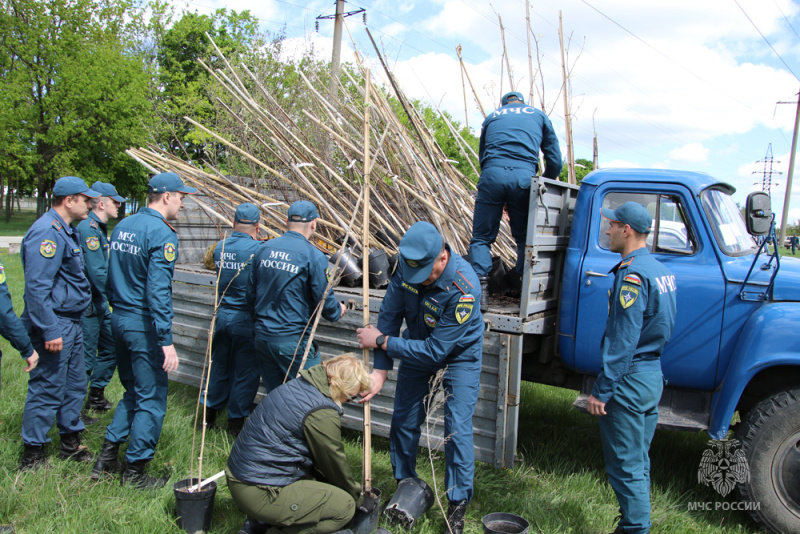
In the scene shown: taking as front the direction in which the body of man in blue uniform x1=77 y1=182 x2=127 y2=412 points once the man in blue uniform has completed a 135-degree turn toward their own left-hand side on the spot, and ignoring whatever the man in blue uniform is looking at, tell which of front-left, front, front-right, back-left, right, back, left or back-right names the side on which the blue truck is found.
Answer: back

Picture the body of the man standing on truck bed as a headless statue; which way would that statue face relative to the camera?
away from the camera

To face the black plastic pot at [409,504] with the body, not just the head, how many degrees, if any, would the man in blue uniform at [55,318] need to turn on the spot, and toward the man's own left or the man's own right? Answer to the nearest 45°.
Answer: approximately 45° to the man's own right

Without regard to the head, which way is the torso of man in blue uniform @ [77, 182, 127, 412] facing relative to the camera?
to the viewer's right

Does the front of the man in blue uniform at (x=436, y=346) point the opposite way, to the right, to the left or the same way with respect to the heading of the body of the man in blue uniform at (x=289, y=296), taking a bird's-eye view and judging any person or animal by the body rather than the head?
the opposite way

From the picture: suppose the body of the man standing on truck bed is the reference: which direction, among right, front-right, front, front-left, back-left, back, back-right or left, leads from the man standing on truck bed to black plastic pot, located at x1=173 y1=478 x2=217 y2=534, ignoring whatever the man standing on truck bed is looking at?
back-left

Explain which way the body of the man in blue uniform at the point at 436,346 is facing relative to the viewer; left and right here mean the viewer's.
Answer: facing the viewer and to the left of the viewer

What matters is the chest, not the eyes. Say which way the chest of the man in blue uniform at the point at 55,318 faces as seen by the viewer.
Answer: to the viewer's right

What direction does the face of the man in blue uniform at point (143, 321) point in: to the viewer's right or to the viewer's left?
to the viewer's right

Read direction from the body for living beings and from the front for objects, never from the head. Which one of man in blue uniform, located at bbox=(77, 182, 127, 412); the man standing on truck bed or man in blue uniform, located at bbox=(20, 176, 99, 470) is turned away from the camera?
the man standing on truck bed

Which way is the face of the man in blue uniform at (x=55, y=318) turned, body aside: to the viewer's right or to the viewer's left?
to the viewer's right

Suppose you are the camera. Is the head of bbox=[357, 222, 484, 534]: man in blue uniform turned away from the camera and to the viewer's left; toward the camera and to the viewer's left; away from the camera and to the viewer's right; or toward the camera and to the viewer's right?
toward the camera and to the viewer's left

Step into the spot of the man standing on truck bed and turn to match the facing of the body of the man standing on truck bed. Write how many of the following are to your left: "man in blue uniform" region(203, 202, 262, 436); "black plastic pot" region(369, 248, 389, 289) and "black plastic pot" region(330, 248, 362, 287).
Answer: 3

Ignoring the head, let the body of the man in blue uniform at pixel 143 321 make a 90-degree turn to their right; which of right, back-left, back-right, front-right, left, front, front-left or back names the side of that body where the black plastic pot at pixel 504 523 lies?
front

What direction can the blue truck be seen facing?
to the viewer's right

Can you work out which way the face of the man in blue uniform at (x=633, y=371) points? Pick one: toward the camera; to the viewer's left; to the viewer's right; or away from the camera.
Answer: to the viewer's left
